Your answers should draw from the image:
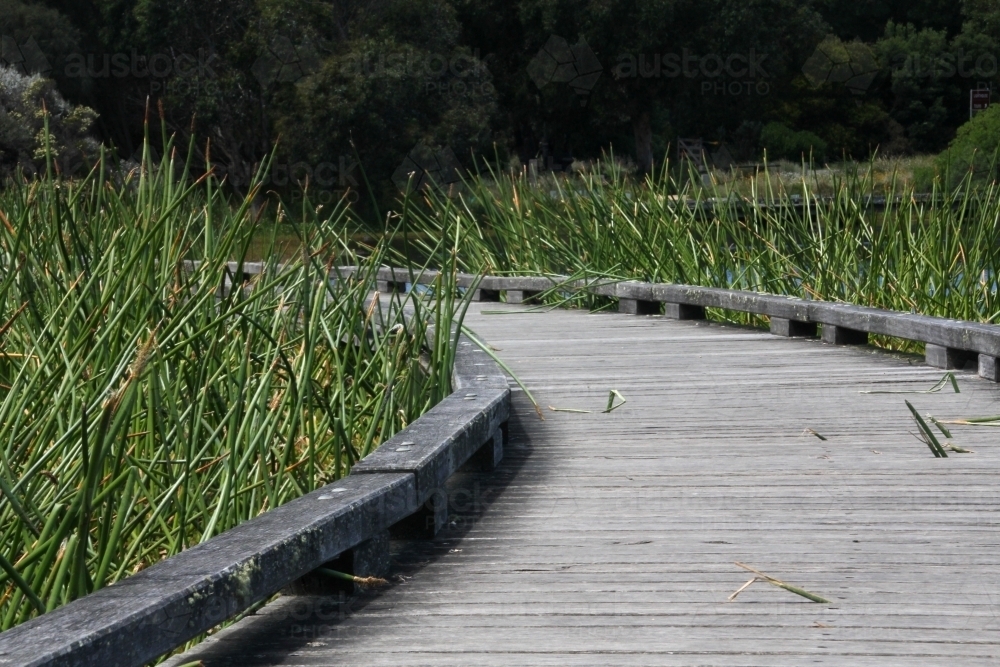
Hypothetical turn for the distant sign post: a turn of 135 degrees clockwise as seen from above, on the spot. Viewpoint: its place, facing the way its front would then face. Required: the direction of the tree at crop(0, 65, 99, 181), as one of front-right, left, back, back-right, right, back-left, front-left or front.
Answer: left

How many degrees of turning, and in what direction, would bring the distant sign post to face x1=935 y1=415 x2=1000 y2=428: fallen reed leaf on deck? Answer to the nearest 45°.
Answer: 0° — it already faces it

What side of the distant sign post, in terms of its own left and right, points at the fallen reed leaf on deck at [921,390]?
front

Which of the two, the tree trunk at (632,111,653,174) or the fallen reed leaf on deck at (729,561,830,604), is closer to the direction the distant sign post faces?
the fallen reed leaf on deck

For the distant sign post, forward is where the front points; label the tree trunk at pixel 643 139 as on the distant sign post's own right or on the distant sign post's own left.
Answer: on the distant sign post's own right

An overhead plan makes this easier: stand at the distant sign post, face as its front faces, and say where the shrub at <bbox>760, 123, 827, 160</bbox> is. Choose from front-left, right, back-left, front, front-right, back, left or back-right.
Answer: front-right

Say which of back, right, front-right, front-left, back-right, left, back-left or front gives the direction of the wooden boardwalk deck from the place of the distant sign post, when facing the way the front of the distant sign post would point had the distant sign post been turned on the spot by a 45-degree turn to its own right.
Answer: front-left

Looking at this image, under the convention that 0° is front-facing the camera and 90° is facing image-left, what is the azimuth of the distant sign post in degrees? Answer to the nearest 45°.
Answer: approximately 0°

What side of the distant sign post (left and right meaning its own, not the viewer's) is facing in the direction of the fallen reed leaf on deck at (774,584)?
front

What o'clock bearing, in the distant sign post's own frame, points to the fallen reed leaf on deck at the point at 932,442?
The fallen reed leaf on deck is roughly at 12 o'clock from the distant sign post.
